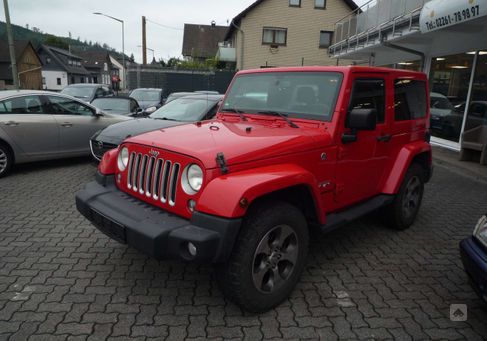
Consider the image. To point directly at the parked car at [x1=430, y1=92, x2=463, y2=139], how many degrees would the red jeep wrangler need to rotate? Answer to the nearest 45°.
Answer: approximately 180°

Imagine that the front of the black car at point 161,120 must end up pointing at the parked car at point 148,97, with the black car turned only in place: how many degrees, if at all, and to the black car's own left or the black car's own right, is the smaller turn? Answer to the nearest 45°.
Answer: approximately 135° to the black car's own right

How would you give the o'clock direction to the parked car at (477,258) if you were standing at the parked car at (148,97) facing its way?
the parked car at (477,258) is roughly at 10 o'clock from the parked car at (148,97).

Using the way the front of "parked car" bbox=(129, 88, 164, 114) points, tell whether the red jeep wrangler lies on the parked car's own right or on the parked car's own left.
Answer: on the parked car's own left

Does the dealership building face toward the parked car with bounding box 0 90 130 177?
yes

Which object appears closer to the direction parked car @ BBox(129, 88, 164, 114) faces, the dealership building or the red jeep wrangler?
the red jeep wrangler

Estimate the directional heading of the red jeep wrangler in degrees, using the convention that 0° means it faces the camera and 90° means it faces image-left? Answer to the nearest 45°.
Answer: approximately 45°

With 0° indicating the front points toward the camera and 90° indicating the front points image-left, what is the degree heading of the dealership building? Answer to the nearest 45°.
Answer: approximately 45°

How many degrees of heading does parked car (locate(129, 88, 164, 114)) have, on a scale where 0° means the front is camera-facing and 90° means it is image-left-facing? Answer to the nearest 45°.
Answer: approximately 45°

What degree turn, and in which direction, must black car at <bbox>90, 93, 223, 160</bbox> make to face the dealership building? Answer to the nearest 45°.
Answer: approximately 135° to its left
